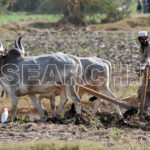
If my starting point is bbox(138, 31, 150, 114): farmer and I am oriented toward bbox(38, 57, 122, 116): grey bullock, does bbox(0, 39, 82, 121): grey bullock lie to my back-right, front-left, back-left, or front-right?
front-left

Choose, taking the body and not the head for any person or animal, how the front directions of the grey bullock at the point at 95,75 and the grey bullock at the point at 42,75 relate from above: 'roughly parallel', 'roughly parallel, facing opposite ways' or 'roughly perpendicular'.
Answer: roughly parallel

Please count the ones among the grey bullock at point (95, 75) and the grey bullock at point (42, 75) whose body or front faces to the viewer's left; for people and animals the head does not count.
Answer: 2

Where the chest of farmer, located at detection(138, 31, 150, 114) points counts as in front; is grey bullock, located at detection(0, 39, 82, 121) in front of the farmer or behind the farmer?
in front

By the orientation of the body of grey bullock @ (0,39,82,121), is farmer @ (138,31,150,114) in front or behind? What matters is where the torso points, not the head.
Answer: behind

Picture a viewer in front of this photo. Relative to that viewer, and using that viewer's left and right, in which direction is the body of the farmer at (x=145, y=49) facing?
facing the viewer and to the left of the viewer

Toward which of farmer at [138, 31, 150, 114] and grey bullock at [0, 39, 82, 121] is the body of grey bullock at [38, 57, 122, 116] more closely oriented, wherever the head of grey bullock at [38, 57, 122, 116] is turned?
the grey bullock

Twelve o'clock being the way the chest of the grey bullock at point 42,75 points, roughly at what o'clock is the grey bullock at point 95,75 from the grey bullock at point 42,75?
the grey bullock at point 95,75 is roughly at 5 o'clock from the grey bullock at point 42,75.

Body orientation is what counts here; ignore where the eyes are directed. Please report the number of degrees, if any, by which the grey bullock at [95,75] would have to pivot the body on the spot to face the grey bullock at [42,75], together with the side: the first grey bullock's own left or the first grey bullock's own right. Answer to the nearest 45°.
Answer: approximately 45° to the first grey bullock's own left

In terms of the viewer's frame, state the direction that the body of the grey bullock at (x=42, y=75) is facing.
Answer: to the viewer's left

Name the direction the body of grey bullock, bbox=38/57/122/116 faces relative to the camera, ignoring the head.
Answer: to the viewer's left
